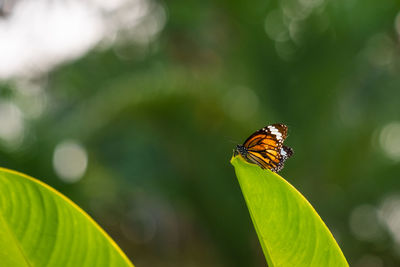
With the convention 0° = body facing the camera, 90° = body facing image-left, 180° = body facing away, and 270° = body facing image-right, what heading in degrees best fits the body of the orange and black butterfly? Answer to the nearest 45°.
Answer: approximately 90°
